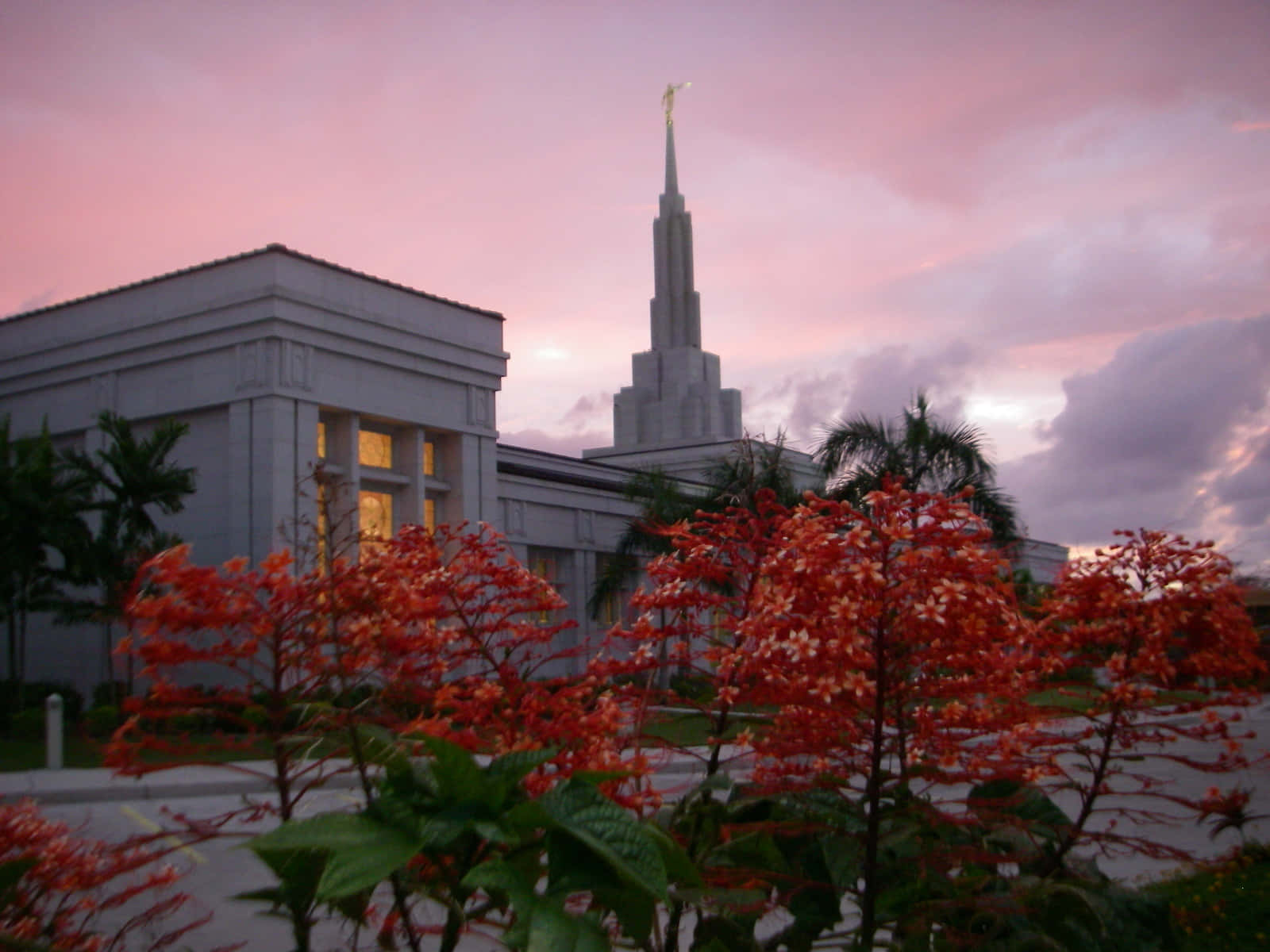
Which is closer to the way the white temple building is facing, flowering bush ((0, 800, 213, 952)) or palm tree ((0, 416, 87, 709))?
the flowering bush

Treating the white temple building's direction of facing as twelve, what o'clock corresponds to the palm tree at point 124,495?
The palm tree is roughly at 2 o'clock from the white temple building.

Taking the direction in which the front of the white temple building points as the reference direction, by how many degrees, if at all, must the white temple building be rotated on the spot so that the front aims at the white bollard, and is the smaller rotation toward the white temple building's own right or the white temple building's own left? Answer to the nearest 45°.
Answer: approximately 45° to the white temple building's own right

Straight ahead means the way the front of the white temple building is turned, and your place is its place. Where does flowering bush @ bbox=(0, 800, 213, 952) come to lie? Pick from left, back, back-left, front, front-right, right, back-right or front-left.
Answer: front-right

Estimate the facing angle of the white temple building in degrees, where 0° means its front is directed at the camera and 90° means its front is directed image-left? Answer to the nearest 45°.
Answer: approximately 315°

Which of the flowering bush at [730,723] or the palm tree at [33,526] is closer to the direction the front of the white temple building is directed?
the flowering bush

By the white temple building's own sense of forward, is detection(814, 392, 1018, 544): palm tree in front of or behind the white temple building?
in front
